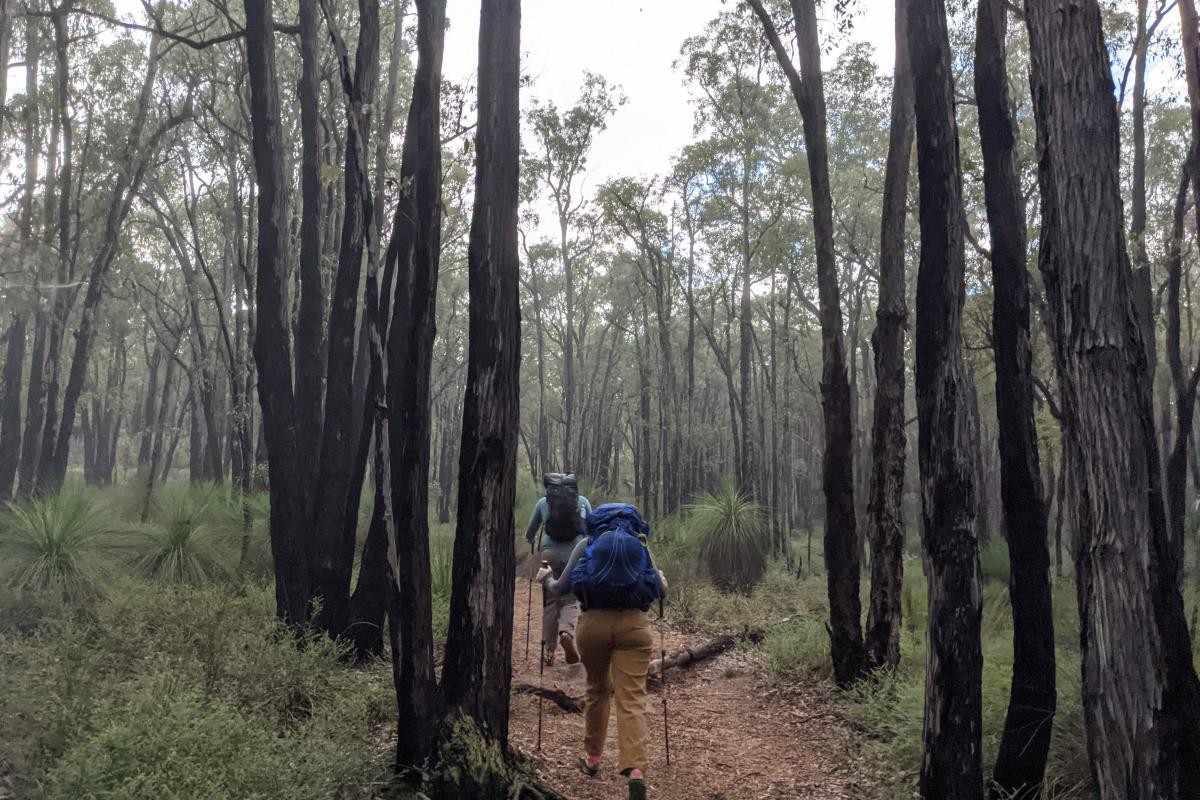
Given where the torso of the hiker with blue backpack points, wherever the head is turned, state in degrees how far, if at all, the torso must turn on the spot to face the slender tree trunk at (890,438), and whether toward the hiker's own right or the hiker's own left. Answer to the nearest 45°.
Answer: approximately 45° to the hiker's own right

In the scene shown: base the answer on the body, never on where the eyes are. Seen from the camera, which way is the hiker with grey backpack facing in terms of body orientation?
away from the camera

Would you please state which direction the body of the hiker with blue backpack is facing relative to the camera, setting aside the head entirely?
away from the camera

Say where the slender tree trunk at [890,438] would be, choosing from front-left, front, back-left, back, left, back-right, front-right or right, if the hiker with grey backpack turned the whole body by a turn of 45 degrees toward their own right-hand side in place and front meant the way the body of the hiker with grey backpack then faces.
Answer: front-right

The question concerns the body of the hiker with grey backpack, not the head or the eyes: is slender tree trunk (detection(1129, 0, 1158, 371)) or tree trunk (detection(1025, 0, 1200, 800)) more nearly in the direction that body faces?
the slender tree trunk

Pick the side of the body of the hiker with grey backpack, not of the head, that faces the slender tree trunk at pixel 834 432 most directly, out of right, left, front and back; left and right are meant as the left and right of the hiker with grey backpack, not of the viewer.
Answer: right

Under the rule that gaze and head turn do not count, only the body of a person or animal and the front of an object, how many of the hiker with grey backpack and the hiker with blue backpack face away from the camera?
2

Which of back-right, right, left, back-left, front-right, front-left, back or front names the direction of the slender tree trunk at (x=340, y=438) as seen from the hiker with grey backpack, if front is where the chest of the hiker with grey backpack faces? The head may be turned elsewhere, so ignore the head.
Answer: left

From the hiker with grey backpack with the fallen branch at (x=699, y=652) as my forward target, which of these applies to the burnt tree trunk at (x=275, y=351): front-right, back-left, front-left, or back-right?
back-left

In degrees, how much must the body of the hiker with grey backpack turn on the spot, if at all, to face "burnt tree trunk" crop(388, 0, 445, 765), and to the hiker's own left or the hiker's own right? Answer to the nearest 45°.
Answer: approximately 180°

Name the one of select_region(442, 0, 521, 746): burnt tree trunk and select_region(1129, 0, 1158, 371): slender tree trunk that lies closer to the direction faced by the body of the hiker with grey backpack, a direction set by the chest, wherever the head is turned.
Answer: the slender tree trunk

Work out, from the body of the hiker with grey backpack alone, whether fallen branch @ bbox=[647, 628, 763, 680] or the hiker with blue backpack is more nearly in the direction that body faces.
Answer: the fallen branch
